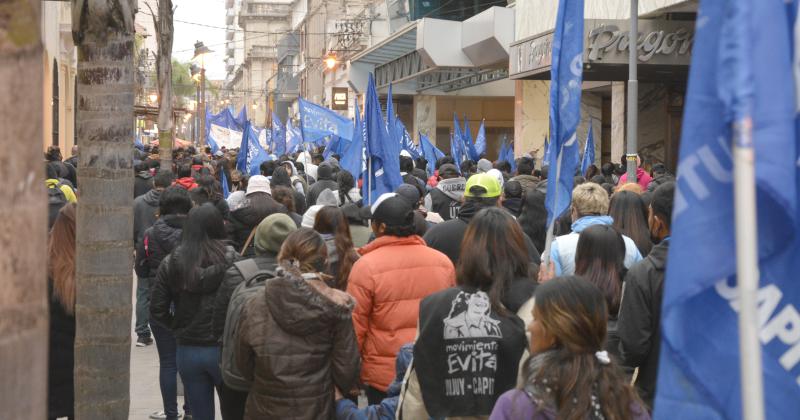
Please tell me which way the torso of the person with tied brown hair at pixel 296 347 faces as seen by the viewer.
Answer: away from the camera

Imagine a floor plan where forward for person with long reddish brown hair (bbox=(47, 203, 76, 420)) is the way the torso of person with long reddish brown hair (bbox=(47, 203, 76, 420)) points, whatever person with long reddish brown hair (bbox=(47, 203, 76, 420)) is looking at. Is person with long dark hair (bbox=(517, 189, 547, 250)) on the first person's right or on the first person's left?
on the first person's right

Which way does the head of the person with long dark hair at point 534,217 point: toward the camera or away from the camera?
away from the camera

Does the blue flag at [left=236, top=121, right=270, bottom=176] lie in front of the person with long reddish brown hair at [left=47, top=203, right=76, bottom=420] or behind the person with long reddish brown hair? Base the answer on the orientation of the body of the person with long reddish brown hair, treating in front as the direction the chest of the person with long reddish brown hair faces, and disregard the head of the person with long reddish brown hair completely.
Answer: in front

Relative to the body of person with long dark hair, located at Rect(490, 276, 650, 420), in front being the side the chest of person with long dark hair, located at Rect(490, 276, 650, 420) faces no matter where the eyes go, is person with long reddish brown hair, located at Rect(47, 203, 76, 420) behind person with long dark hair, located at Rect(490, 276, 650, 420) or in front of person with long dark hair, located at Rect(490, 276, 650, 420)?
in front

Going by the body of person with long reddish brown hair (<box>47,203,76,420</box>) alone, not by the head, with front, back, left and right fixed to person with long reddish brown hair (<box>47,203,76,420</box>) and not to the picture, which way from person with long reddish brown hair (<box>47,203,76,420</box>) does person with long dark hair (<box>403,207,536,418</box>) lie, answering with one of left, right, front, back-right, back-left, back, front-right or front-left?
back-right

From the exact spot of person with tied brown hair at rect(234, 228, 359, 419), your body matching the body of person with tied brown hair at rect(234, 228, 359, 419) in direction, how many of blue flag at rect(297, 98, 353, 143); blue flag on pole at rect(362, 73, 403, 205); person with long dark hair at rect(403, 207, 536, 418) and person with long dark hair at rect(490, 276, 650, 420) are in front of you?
2

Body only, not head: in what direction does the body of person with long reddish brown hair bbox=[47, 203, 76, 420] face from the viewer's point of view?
away from the camera

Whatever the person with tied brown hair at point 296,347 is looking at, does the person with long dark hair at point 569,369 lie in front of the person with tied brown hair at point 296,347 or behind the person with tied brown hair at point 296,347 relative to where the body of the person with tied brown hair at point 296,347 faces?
behind

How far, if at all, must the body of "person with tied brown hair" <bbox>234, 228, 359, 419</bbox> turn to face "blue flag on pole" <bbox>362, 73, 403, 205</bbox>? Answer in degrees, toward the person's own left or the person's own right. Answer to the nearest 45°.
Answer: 0° — they already face it

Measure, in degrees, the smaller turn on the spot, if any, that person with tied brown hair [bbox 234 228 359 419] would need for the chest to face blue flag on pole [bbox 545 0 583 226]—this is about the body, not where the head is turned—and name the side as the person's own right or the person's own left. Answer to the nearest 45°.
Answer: approximately 45° to the person's own right

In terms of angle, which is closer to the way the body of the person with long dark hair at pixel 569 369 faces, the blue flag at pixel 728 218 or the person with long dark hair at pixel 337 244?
the person with long dark hair

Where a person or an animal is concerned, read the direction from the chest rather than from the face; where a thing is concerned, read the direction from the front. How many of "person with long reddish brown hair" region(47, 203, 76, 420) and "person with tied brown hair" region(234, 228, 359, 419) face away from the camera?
2

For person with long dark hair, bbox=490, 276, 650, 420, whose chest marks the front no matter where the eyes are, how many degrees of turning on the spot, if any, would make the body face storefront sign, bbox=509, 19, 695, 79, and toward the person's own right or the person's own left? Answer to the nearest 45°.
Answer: approximately 45° to the person's own right

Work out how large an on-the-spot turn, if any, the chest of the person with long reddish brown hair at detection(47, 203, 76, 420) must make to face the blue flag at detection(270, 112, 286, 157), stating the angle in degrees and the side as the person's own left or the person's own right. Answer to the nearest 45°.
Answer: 0° — they already face it
